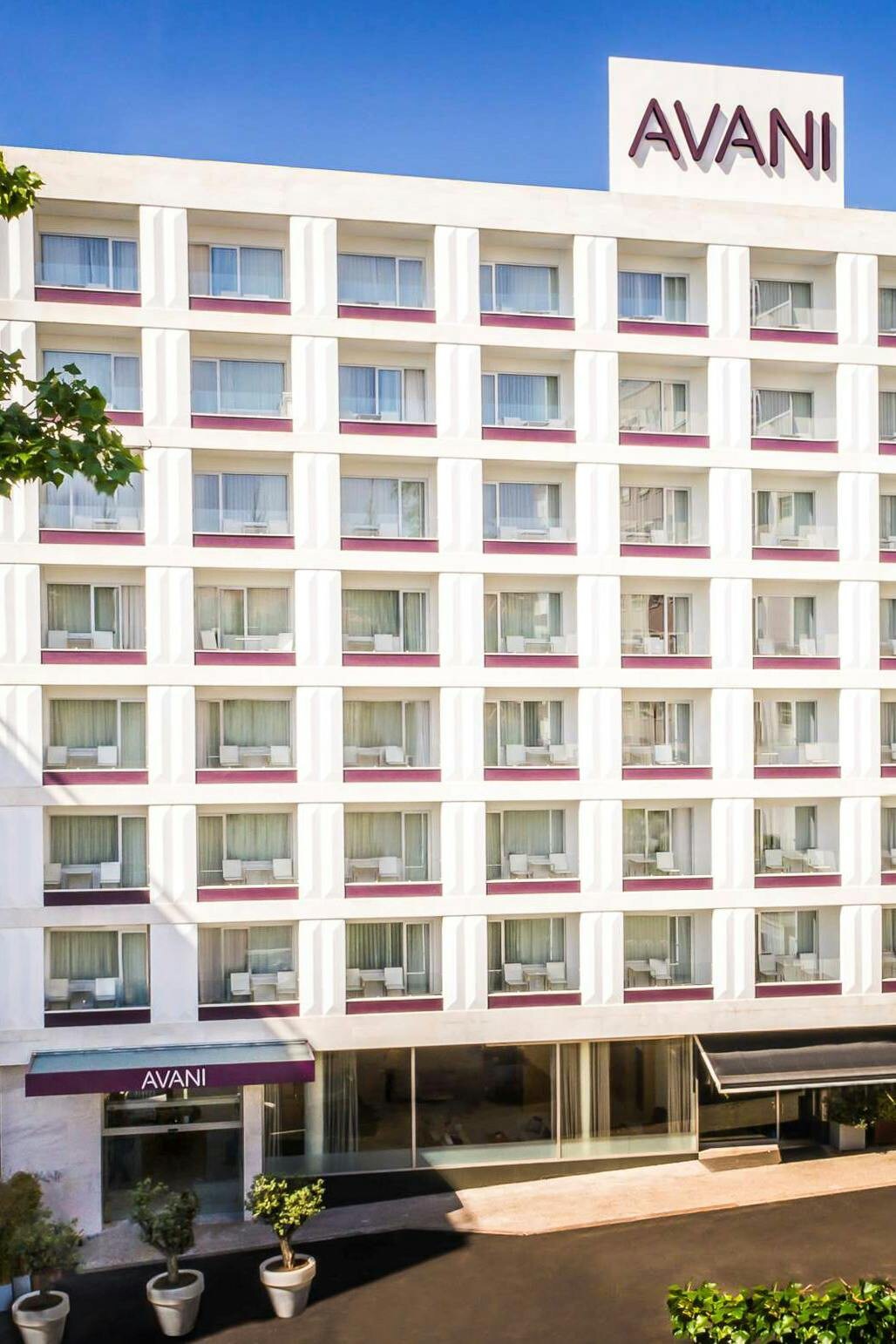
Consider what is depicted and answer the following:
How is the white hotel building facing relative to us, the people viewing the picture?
facing the viewer

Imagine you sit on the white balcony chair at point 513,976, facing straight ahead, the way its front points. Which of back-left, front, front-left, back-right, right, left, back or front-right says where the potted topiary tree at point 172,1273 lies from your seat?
right

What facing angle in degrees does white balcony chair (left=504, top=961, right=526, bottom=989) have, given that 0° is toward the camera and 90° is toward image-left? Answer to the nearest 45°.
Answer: approximately 315°

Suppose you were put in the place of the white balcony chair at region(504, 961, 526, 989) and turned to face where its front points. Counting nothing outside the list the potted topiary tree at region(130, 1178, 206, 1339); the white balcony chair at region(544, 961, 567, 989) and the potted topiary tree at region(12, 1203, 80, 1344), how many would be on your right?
2

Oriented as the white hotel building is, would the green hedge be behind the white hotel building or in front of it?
in front

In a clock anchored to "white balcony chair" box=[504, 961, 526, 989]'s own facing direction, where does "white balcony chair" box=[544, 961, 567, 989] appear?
"white balcony chair" box=[544, 961, 567, 989] is roughly at 10 o'clock from "white balcony chair" box=[504, 961, 526, 989].
